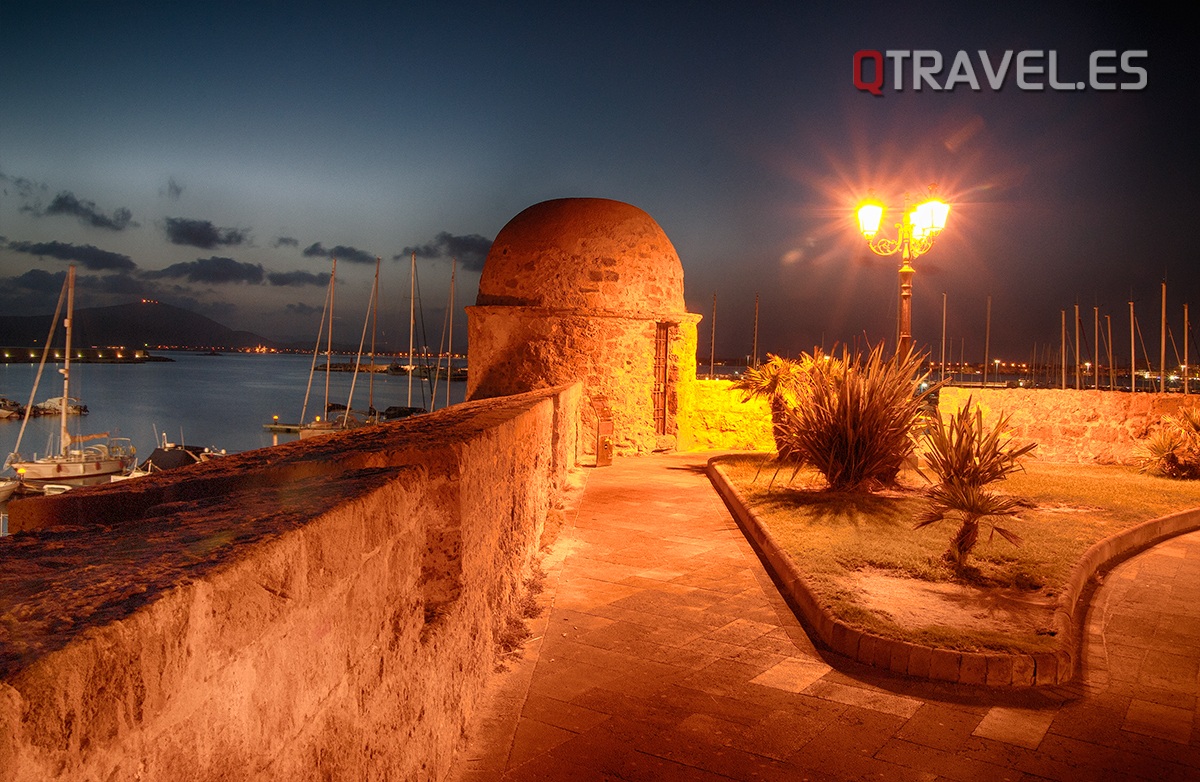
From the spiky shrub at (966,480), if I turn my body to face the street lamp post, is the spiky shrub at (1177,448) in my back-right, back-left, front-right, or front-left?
front-right

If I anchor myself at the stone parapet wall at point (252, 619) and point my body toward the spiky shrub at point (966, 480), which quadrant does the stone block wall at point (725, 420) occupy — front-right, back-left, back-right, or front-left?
front-left

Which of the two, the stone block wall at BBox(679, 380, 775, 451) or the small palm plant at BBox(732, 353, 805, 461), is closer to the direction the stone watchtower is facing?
the small palm plant

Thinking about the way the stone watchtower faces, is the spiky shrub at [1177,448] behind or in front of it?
in front

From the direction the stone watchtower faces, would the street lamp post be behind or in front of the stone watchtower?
in front

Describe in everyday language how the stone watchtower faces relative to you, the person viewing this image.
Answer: facing the viewer and to the right of the viewer

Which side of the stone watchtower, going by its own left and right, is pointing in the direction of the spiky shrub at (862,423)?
front

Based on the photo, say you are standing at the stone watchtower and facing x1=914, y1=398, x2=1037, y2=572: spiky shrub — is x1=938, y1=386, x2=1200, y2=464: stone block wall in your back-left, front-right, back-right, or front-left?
front-left

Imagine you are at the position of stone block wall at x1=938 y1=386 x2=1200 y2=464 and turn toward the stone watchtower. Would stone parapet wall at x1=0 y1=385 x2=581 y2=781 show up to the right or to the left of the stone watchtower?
left

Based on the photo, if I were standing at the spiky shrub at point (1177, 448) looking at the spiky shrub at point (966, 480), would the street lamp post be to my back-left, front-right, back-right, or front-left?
front-right

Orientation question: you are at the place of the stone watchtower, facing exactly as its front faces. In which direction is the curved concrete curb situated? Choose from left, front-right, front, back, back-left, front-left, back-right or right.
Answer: front-right

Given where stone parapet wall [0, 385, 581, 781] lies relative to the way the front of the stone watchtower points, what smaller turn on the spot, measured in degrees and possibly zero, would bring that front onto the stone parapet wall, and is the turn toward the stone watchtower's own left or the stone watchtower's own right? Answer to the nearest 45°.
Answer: approximately 45° to the stone watchtower's own right
